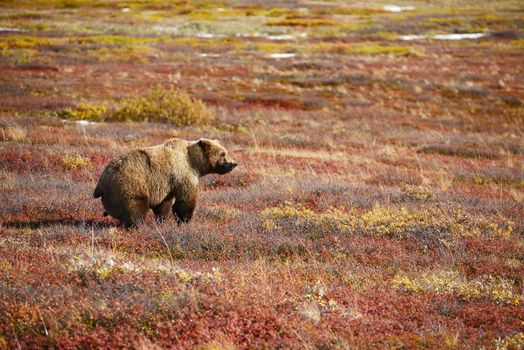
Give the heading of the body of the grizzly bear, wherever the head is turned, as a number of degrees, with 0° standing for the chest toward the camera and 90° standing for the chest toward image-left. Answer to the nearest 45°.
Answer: approximately 270°

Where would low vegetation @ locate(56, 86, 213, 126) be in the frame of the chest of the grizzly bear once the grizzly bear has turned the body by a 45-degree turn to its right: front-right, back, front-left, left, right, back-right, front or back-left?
back-left
